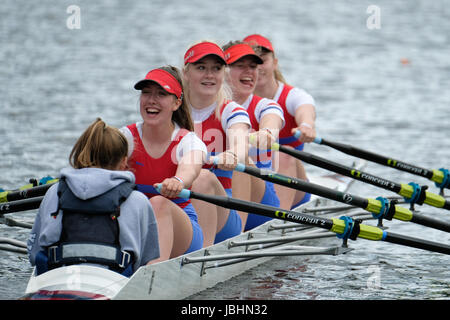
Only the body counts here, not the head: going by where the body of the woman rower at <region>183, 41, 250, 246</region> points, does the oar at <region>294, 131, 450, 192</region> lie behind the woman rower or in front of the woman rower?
behind

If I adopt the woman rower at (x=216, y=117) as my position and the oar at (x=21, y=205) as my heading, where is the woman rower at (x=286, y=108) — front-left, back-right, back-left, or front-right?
back-right

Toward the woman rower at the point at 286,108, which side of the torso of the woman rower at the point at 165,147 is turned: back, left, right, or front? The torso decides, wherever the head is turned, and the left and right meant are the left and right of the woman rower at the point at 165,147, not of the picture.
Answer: back

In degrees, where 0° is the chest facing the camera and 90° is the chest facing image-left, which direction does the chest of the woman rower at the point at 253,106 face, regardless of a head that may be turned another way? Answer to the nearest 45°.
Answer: approximately 45°

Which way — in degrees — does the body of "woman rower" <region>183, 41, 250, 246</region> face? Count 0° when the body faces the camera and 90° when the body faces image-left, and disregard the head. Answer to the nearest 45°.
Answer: approximately 45°

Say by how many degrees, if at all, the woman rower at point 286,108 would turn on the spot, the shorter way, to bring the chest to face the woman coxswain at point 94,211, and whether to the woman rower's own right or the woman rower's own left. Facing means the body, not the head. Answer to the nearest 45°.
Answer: approximately 45° to the woman rower's own left

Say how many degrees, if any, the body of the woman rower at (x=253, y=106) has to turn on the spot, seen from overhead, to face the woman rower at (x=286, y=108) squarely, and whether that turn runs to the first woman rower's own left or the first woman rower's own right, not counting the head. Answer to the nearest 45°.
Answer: approximately 180°
